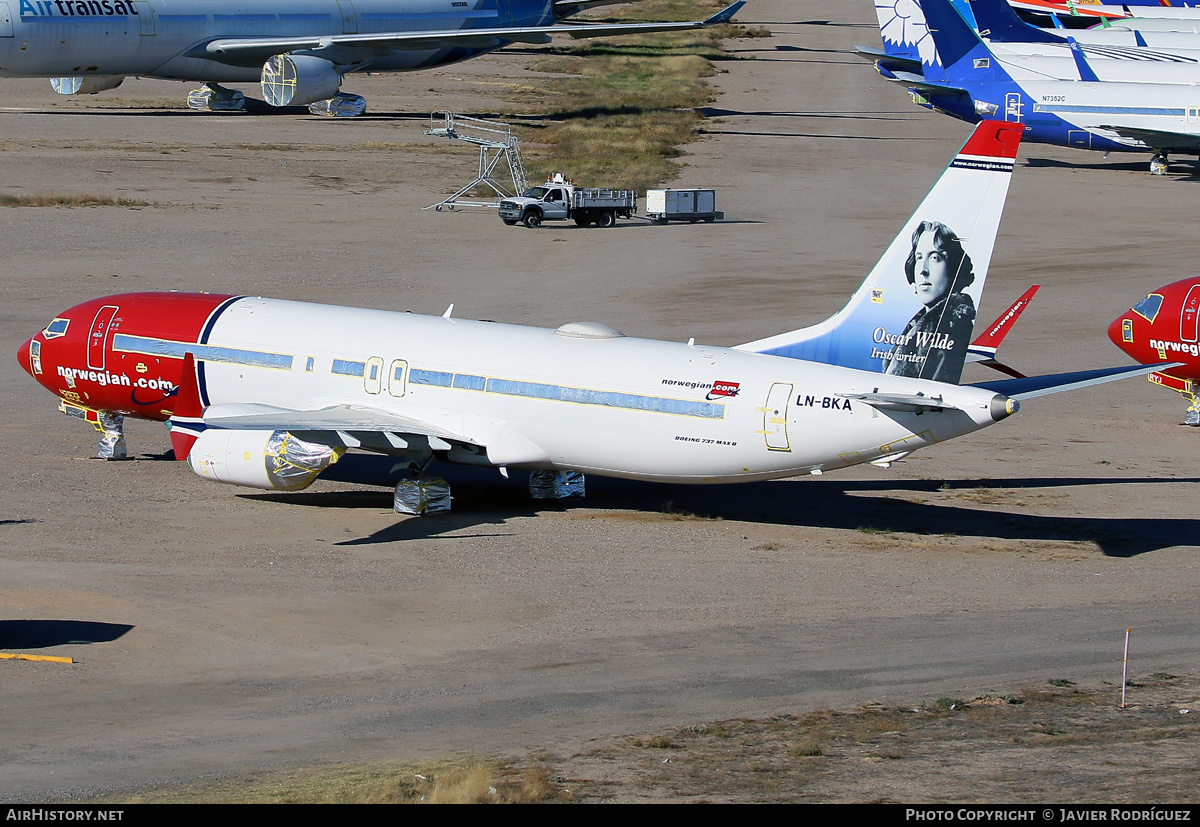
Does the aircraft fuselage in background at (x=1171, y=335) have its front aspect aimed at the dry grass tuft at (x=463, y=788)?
no

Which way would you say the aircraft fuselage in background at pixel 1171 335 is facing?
to the viewer's left
